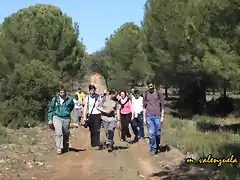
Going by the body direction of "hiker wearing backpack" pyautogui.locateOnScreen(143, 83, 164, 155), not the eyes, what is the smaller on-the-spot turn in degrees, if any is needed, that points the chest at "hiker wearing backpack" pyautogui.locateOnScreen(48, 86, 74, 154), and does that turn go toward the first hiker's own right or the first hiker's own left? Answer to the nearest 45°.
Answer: approximately 90° to the first hiker's own right

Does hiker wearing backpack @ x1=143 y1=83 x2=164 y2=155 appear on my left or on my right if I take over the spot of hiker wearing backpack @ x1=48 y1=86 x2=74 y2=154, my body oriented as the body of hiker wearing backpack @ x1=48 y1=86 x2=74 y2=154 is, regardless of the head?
on my left

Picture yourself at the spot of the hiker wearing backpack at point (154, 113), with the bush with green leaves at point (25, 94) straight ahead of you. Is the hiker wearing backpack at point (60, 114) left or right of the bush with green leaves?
left

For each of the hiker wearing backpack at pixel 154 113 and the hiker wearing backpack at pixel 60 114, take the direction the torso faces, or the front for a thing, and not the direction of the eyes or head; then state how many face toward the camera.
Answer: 2

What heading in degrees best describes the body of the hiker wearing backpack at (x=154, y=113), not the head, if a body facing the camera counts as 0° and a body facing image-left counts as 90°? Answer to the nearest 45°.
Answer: approximately 0°

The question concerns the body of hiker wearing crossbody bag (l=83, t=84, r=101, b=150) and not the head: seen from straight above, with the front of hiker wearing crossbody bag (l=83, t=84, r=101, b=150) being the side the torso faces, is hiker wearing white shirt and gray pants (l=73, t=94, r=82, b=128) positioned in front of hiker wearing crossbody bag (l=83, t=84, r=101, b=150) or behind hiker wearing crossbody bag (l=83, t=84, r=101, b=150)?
behind

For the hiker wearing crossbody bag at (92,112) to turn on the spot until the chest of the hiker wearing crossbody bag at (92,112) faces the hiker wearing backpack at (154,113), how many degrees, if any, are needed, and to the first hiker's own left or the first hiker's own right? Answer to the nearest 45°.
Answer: approximately 45° to the first hiker's own left

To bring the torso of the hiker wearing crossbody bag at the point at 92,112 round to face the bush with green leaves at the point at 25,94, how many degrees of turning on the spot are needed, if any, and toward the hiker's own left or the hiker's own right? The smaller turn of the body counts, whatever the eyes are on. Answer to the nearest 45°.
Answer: approximately 135° to the hiker's own right

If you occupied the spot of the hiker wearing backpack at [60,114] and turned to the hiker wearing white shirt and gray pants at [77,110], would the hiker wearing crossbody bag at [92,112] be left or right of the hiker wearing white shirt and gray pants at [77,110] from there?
right

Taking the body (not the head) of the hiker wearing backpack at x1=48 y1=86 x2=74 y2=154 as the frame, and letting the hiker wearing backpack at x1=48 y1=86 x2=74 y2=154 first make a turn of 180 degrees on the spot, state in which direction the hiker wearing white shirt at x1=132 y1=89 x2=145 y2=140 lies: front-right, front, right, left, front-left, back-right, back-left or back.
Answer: front-right
